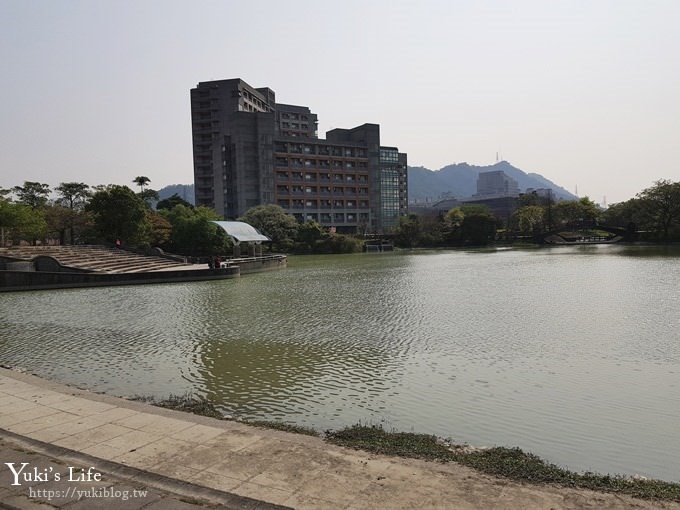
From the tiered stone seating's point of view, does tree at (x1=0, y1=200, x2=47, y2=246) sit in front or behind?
behind

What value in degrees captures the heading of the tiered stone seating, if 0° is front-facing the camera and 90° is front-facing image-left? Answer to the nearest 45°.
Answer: approximately 315°
